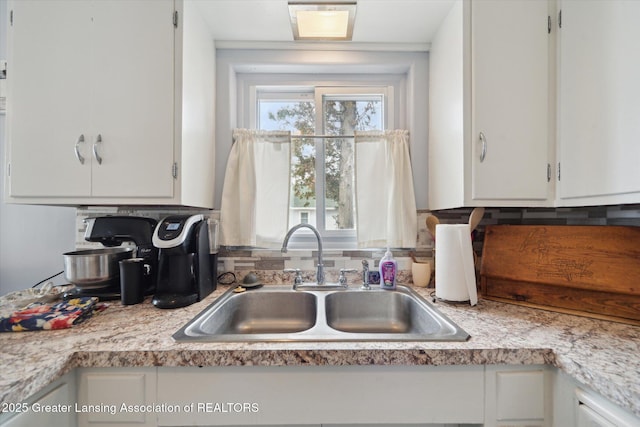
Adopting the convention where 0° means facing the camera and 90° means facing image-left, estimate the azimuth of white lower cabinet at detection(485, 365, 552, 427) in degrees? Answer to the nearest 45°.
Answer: approximately 0°

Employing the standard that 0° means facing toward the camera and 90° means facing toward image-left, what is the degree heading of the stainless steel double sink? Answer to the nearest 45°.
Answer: approximately 0°

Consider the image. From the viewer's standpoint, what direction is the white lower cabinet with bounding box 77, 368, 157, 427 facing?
toward the camera

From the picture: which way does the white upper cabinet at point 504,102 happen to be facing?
toward the camera

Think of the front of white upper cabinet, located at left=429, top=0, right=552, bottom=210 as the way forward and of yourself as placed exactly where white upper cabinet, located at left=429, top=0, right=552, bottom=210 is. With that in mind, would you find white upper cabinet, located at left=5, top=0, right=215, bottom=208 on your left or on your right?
on your right

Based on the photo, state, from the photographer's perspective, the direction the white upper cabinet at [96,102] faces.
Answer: facing the viewer

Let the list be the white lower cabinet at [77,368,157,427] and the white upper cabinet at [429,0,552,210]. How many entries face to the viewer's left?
0
